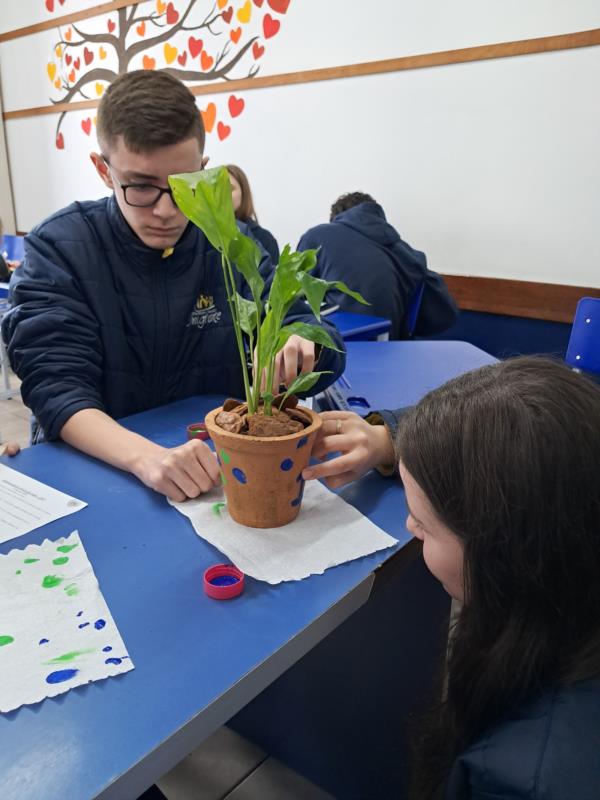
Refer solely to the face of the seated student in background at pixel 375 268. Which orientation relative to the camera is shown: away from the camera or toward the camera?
away from the camera

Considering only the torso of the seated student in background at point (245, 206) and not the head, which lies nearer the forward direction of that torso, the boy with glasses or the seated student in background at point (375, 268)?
the boy with glasses

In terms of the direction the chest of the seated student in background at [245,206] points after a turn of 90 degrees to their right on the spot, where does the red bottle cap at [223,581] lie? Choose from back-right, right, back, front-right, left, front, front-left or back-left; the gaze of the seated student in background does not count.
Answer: back-left

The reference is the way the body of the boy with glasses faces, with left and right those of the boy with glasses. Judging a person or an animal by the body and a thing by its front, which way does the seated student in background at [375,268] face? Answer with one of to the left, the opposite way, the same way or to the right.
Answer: the opposite way

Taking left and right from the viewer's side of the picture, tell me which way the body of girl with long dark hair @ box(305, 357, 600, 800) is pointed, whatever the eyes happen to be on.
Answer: facing away from the viewer and to the left of the viewer

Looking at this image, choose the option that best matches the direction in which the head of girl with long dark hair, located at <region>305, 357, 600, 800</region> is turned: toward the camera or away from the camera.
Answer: away from the camera

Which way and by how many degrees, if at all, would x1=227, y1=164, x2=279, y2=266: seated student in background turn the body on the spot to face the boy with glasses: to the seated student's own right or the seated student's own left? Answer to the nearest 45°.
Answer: approximately 45° to the seated student's own left

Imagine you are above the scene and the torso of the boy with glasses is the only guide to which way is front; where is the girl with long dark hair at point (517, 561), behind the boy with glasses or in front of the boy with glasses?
in front

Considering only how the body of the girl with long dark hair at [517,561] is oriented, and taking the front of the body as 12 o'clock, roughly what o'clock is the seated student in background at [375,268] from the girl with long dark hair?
The seated student in background is roughly at 1 o'clock from the girl with long dark hair.

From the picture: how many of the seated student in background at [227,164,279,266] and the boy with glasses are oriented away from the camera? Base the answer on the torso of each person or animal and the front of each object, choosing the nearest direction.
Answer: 0

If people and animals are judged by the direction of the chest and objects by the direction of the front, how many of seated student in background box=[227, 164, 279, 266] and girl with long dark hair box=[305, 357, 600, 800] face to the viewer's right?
0

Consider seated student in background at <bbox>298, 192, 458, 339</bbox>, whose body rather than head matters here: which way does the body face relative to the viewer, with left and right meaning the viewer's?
facing away from the viewer and to the left of the viewer
